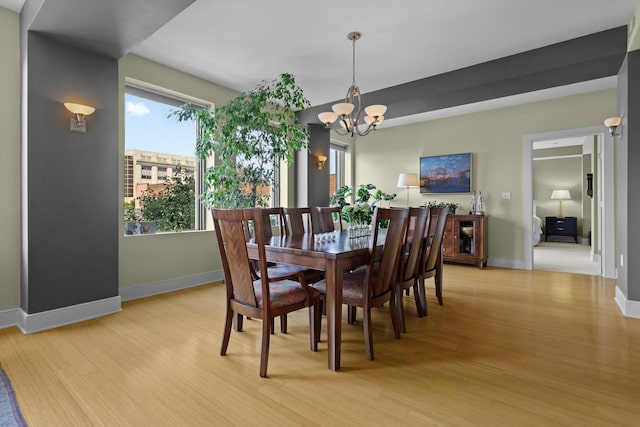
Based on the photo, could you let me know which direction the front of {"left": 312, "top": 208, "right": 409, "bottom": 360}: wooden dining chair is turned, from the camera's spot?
facing away from the viewer and to the left of the viewer

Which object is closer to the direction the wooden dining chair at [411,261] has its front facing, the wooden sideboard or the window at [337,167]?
the window

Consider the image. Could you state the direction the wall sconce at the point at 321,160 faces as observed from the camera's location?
facing the viewer and to the right of the viewer

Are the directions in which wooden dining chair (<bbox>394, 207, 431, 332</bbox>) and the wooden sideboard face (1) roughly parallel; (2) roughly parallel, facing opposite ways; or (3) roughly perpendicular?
roughly perpendicular

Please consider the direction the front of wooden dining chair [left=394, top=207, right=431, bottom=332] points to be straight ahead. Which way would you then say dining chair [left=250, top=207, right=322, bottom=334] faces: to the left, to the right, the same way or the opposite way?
the opposite way

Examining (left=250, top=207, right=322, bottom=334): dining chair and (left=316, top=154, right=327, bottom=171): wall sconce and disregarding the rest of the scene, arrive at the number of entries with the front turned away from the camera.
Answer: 0

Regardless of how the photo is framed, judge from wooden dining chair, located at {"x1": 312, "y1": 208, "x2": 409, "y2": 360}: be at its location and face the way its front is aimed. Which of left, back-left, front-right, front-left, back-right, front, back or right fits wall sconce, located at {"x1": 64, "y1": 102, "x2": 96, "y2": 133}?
front-left

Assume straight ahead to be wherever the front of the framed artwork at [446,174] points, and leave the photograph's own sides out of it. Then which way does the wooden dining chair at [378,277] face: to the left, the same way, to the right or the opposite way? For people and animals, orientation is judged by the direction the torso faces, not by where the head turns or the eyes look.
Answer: to the right

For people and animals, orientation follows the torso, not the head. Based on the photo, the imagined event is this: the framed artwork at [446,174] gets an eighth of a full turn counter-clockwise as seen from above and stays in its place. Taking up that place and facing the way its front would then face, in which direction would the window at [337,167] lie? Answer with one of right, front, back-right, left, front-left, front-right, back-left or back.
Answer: right

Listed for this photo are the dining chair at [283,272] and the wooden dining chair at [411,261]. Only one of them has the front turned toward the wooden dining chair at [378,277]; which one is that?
the dining chair

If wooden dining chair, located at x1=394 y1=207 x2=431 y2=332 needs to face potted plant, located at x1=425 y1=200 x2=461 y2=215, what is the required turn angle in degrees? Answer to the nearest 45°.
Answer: approximately 45° to its right

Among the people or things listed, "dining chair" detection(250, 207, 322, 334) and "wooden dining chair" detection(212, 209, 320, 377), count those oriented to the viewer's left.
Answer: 0

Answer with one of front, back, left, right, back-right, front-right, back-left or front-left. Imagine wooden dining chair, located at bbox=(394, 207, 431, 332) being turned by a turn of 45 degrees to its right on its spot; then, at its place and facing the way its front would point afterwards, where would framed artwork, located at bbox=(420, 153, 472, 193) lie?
front

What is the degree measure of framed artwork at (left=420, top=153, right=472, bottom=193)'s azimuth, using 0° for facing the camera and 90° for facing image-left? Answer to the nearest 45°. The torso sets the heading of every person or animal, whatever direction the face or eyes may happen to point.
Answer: approximately 45°

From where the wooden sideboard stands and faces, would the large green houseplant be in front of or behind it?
in front
